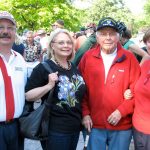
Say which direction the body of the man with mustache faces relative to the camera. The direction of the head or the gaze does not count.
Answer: toward the camera

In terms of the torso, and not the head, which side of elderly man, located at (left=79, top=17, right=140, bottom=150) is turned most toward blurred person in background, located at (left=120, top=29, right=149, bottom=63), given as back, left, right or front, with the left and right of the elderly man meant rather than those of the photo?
back

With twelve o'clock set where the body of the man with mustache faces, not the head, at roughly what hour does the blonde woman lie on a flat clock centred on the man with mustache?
The blonde woman is roughly at 9 o'clock from the man with mustache.

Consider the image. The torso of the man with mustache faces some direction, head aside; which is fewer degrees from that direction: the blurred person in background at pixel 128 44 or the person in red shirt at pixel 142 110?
the person in red shirt

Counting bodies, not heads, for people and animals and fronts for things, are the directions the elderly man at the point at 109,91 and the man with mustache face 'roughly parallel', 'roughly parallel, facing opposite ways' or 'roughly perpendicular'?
roughly parallel

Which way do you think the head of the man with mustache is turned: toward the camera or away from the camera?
toward the camera

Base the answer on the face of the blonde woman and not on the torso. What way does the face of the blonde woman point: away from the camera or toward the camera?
toward the camera

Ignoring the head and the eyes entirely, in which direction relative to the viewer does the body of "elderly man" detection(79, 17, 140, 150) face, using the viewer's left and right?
facing the viewer

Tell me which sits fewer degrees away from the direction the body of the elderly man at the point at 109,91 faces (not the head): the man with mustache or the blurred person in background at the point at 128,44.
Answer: the man with mustache

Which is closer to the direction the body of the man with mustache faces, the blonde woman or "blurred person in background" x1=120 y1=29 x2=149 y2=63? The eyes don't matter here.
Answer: the blonde woman

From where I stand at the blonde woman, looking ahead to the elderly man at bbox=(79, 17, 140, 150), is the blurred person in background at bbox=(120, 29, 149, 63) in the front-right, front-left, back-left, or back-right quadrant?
front-left

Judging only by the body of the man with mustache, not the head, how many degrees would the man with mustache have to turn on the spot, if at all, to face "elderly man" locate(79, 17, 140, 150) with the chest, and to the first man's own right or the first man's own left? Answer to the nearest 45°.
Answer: approximately 90° to the first man's own left

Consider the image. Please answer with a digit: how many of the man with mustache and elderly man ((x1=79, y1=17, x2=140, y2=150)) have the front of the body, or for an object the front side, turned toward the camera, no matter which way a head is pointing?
2
